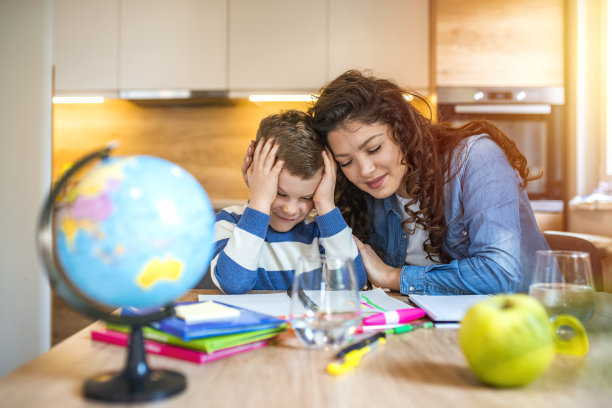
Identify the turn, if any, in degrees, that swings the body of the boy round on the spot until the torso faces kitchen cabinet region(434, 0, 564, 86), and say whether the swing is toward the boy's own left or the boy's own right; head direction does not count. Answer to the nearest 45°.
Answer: approximately 135° to the boy's own left

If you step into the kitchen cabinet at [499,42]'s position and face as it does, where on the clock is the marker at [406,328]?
The marker is roughly at 12 o'clock from the kitchen cabinet.

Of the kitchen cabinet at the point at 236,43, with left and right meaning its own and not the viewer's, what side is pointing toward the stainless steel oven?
left

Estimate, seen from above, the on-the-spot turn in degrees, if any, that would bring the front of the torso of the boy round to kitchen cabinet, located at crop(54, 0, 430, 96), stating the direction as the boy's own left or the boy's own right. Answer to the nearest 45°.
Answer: approximately 180°

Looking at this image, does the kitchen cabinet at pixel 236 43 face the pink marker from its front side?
yes
